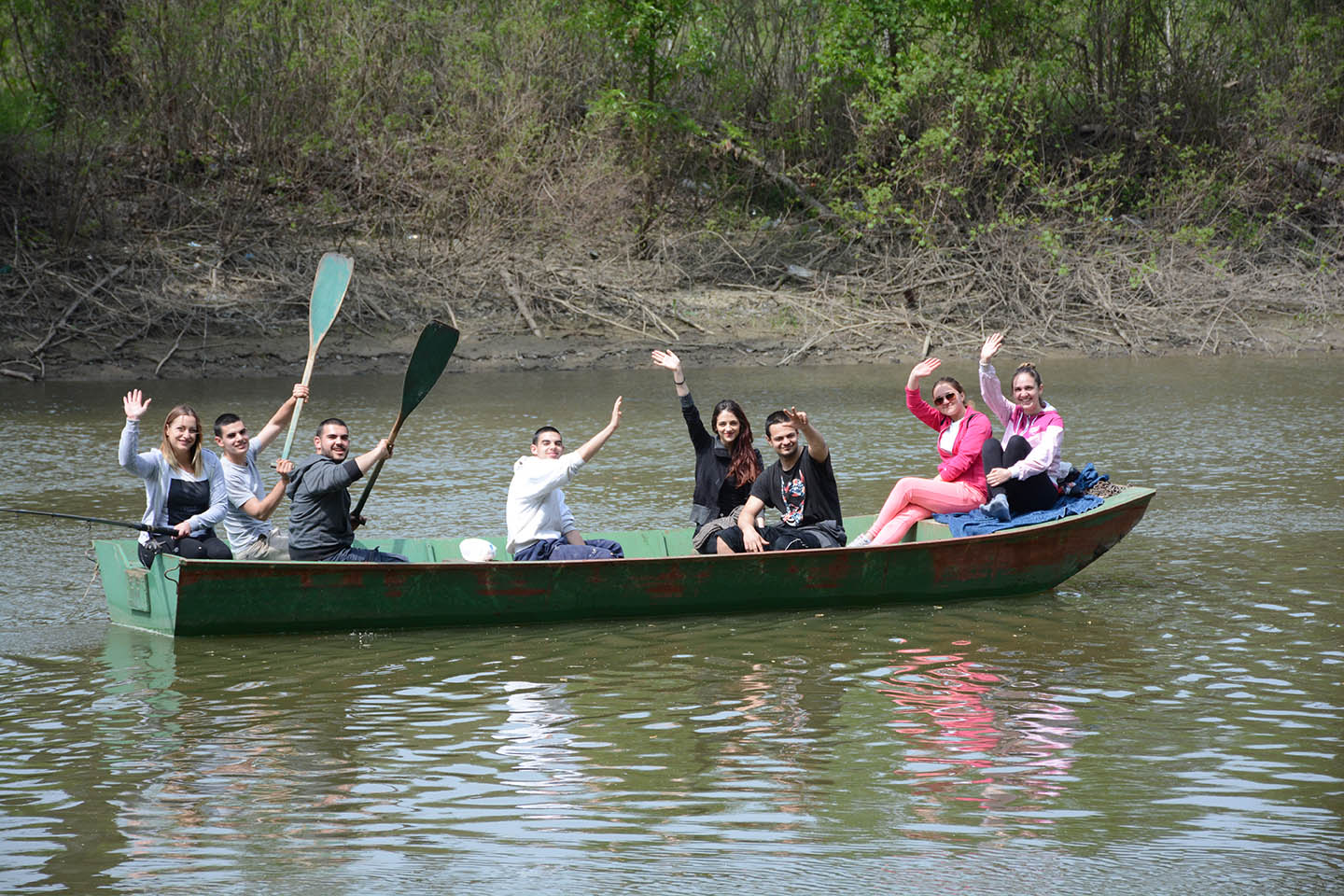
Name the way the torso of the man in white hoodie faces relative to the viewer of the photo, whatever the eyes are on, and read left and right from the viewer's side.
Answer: facing the viewer and to the right of the viewer

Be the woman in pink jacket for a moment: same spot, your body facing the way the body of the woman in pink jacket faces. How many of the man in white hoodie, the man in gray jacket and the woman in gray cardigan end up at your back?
0

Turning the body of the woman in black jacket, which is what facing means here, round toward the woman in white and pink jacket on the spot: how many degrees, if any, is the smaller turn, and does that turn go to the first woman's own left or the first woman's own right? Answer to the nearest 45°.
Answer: approximately 90° to the first woman's own left

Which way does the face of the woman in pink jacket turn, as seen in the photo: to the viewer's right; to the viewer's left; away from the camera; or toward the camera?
toward the camera

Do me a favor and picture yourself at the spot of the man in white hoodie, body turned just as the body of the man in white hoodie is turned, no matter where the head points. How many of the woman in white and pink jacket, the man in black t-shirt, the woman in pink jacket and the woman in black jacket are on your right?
0

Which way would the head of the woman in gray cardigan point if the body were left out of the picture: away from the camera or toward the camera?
toward the camera

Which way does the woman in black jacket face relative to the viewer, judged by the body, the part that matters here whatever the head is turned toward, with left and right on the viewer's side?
facing the viewer

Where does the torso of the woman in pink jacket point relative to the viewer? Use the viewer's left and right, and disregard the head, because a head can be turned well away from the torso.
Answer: facing the viewer and to the left of the viewer

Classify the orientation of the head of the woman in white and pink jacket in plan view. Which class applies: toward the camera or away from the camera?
toward the camera

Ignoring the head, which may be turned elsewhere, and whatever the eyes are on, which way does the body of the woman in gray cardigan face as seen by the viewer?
toward the camera

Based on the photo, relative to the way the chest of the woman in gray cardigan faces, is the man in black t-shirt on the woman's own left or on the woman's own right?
on the woman's own left

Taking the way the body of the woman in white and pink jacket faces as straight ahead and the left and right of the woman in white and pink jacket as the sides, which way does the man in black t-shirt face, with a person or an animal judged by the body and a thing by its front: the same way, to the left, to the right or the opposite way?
the same way

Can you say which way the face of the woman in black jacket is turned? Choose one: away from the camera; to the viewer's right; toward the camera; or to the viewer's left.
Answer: toward the camera

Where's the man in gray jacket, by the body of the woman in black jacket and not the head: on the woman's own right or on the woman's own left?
on the woman's own right

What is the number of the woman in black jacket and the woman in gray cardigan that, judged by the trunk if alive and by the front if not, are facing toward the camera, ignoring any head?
2
